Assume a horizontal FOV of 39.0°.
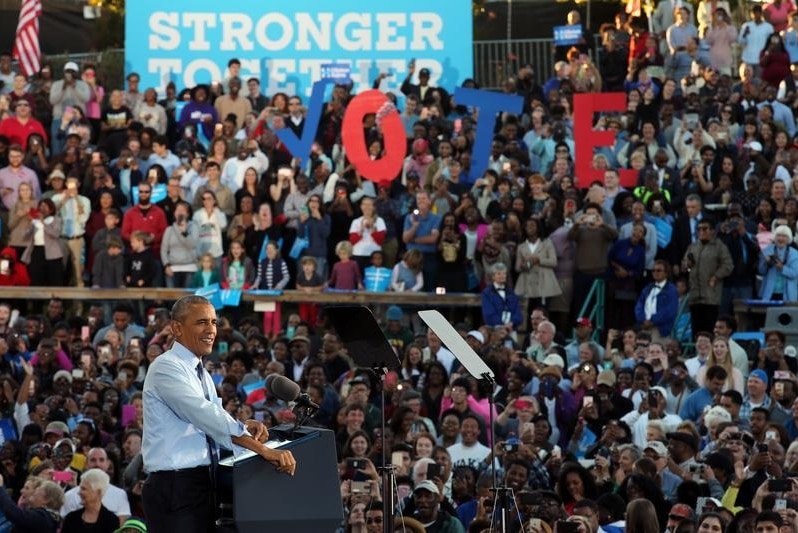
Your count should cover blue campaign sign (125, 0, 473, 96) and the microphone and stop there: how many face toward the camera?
1

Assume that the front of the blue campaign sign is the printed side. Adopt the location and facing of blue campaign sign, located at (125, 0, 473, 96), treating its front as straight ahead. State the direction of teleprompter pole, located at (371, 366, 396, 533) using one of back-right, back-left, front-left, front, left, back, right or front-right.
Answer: front

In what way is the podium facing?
to the viewer's right

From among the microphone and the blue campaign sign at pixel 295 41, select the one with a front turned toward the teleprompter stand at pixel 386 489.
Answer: the blue campaign sign

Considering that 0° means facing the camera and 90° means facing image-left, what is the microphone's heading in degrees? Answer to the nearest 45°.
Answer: approximately 90°

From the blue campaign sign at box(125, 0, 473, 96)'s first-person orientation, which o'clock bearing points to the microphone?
The microphone is roughly at 12 o'clock from the blue campaign sign.

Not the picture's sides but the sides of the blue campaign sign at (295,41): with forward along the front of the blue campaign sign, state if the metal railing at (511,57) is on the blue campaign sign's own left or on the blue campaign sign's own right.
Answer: on the blue campaign sign's own left

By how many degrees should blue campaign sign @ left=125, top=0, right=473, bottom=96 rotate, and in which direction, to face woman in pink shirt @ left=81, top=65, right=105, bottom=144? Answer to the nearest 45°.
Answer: approximately 45° to its right

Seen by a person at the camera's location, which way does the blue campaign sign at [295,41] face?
facing the viewer

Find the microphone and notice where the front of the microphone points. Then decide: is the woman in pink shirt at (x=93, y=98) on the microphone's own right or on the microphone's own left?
on the microphone's own right

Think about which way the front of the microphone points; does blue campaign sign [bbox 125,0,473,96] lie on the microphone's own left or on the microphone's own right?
on the microphone's own right

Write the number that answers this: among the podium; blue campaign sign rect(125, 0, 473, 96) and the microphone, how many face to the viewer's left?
1

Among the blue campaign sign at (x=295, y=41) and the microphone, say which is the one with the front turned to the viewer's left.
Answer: the microphone
